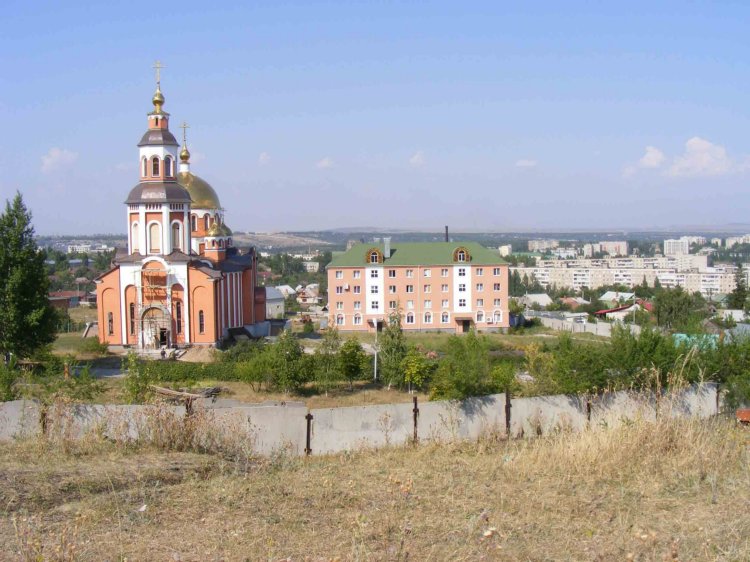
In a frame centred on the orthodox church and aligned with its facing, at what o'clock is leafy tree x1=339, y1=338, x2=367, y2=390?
The leafy tree is roughly at 11 o'clock from the orthodox church.

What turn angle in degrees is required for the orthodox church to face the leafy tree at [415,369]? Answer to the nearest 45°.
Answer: approximately 45° to its left

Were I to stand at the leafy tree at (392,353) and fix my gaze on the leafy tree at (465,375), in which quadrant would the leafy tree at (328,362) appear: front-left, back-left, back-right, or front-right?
back-right

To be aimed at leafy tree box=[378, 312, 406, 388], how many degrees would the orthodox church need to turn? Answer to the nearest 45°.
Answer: approximately 45° to its left

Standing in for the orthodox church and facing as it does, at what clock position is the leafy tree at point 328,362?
The leafy tree is roughly at 11 o'clock from the orthodox church.

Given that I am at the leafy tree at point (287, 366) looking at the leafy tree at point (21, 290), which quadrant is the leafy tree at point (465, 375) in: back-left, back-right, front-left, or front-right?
back-left

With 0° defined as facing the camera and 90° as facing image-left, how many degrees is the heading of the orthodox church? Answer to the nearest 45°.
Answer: approximately 0°
